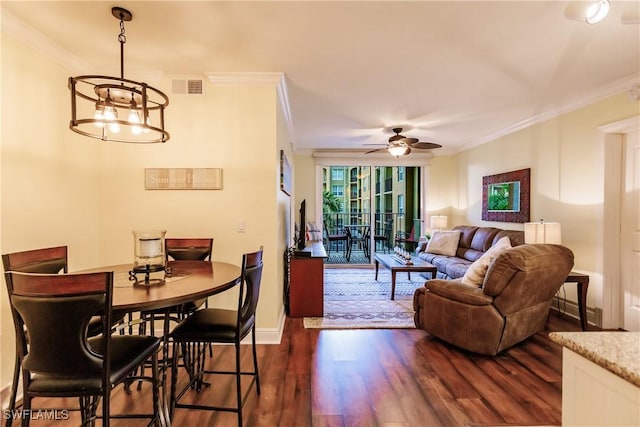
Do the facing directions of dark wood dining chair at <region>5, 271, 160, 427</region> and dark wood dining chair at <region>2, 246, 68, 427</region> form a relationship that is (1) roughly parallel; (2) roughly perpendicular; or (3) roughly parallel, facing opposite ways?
roughly perpendicular

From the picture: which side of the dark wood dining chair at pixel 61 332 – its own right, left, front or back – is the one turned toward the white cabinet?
right

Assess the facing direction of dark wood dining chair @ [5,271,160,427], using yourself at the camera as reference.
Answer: facing away from the viewer and to the right of the viewer

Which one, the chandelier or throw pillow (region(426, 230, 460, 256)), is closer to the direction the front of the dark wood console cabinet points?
the throw pillow

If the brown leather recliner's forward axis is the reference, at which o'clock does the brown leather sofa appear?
The brown leather sofa is roughly at 1 o'clock from the brown leather recliner.

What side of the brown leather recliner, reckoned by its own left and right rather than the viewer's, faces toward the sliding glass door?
front

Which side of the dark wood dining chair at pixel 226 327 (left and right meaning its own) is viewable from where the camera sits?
left

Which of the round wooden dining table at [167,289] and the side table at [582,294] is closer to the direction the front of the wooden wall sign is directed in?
the round wooden dining table

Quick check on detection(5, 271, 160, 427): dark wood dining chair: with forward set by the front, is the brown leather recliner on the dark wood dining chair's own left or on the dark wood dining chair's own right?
on the dark wood dining chair's own right

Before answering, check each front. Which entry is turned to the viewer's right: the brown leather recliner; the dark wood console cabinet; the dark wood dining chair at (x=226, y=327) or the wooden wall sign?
the dark wood console cabinet

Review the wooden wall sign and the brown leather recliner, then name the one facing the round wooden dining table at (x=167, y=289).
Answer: the wooden wall sign

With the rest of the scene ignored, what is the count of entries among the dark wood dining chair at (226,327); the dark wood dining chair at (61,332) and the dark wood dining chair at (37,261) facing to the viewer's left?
1

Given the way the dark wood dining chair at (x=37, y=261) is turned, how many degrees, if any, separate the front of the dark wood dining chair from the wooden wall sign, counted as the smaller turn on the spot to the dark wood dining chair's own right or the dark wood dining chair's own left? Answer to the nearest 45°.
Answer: approximately 45° to the dark wood dining chair's own left

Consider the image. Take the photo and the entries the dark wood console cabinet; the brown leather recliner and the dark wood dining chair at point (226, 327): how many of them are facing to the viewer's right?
1

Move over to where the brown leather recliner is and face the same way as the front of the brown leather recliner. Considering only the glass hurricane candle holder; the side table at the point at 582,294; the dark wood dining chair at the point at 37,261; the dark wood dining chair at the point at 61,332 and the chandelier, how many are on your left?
4

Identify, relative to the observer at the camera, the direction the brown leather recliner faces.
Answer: facing away from the viewer and to the left of the viewer

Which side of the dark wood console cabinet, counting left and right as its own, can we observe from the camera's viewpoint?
right

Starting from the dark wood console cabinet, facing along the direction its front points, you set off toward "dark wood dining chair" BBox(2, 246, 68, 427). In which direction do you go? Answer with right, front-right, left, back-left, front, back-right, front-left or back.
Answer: back-right
